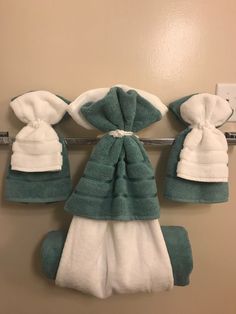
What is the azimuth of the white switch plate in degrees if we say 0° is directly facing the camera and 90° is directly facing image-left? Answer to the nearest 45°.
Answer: approximately 0°
